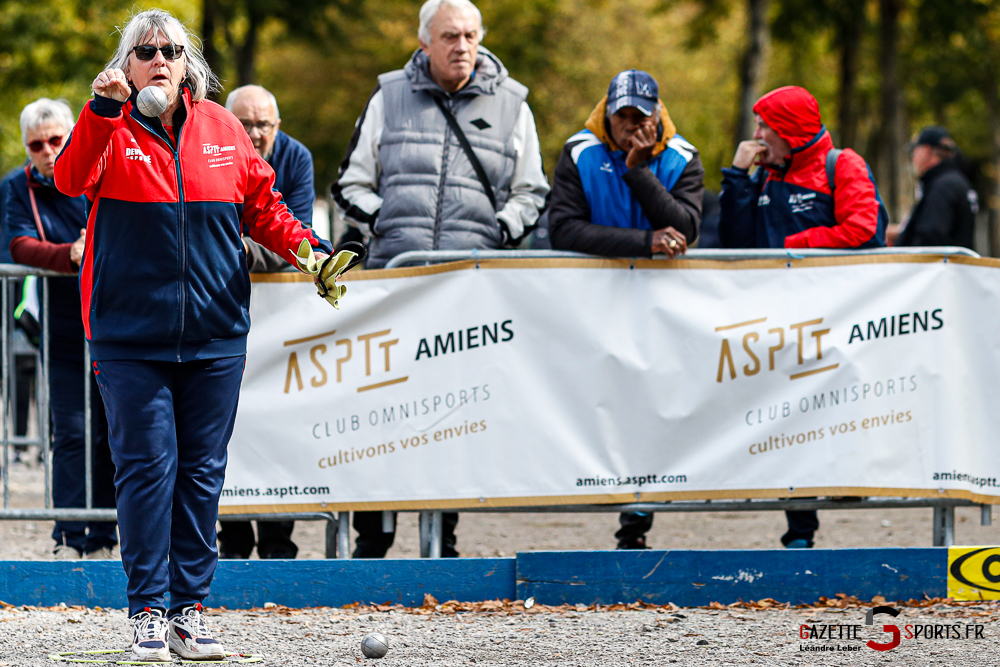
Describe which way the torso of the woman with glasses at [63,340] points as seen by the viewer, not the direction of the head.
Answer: toward the camera

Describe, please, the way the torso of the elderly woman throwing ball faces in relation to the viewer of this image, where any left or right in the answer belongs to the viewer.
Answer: facing the viewer

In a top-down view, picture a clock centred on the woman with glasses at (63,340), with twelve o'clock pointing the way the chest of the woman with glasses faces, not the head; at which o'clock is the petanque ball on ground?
The petanque ball on ground is roughly at 11 o'clock from the woman with glasses.

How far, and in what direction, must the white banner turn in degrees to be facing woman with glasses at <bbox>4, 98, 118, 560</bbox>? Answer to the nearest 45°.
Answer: approximately 90° to its right

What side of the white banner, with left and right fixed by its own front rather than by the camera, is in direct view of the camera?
front

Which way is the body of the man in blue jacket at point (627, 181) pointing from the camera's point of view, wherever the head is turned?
toward the camera

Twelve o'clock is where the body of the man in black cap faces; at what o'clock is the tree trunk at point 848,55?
The tree trunk is roughly at 3 o'clock from the man in black cap.

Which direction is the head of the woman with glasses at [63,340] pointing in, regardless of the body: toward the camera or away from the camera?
toward the camera

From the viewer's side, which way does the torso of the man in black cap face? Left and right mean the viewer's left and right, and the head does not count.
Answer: facing to the left of the viewer
